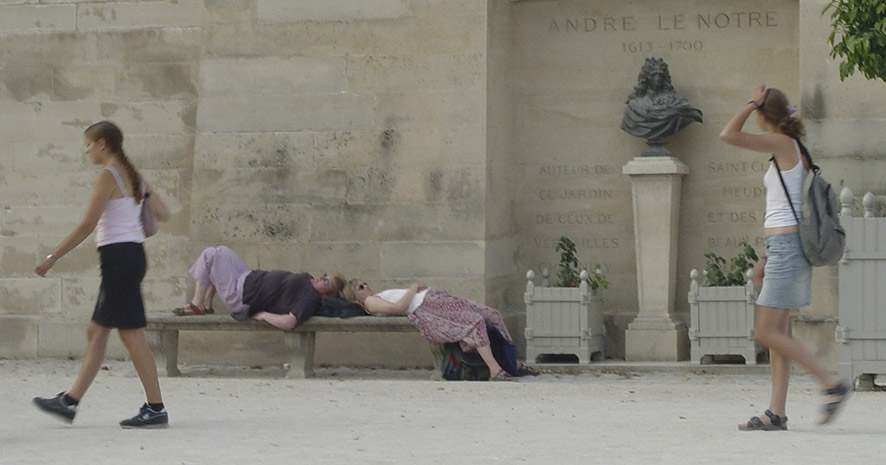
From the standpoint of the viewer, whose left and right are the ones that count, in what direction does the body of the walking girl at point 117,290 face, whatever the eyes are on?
facing to the left of the viewer

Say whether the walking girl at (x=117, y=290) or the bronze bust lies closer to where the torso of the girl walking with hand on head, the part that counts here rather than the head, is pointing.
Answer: the walking girl

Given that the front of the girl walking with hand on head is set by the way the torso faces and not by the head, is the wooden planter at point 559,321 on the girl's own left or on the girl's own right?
on the girl's own right

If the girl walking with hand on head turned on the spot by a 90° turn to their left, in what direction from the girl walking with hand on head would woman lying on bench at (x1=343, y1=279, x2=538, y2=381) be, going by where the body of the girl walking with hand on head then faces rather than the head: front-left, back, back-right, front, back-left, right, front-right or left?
back-right

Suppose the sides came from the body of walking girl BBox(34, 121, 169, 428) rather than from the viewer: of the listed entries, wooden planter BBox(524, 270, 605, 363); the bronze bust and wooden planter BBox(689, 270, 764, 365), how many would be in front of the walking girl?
0

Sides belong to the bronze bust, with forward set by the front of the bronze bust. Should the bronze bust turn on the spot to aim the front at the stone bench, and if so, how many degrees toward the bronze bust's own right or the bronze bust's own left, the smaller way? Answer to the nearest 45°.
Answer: approximately 45° to the bronze bust's own right

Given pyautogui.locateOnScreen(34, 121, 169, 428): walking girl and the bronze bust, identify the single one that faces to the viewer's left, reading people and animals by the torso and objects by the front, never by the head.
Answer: the walking girl

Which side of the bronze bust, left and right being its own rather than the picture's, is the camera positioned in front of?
front

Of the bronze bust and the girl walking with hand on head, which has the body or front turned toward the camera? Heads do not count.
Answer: the bronze bust

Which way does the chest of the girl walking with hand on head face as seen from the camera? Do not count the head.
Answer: to the viewer's left

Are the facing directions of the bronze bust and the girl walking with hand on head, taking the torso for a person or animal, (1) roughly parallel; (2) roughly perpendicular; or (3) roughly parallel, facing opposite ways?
roughly perpendicular
